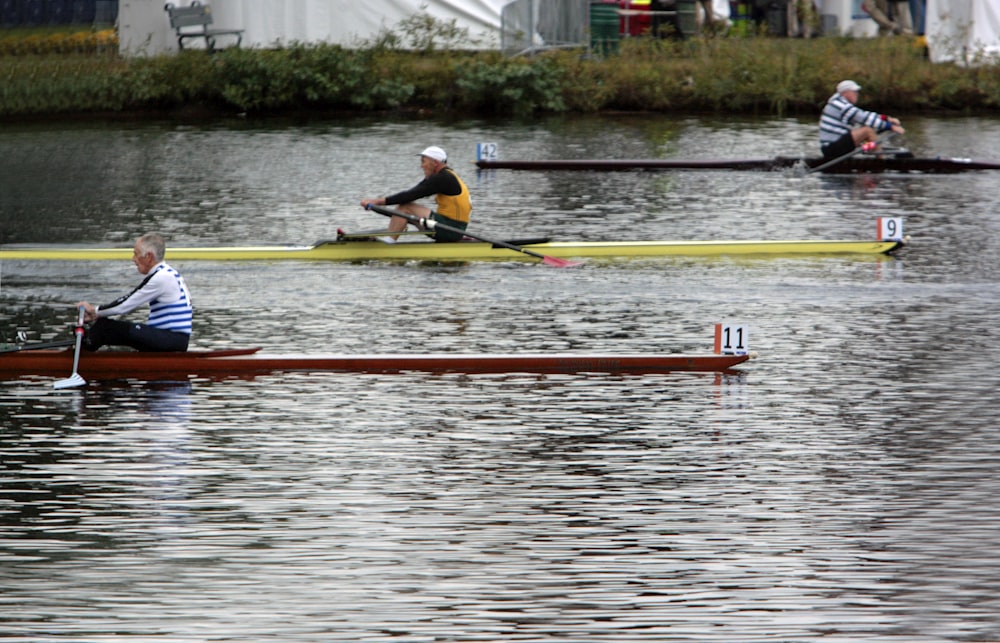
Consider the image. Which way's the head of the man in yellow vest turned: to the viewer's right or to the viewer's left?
to the viewer's left

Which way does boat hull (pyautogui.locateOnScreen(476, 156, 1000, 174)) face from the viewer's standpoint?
to the viewer's left

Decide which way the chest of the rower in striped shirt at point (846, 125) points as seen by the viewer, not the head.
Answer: to the viewer's right

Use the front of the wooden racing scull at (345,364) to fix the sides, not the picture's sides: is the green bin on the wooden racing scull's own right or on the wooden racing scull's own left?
on the wooden racing scull's own left

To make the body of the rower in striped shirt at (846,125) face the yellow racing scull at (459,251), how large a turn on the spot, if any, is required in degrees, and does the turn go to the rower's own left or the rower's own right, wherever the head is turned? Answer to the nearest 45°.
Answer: approximately 135° to the rower's own right

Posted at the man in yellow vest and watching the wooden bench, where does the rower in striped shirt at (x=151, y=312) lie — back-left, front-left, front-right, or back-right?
back-left

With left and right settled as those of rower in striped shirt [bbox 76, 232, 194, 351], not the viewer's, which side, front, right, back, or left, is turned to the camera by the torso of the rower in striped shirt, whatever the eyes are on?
left

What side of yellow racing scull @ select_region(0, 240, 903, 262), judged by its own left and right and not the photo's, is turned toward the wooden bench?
left

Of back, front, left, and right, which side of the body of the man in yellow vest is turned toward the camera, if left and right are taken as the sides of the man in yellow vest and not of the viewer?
left

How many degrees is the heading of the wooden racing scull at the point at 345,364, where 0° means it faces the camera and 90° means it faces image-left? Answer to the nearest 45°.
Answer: approximately 270°

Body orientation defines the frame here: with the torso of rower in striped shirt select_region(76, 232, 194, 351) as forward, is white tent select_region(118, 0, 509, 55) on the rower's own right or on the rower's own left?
on the rower's own right

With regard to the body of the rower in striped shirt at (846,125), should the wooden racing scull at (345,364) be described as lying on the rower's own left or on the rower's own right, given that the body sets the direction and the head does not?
on the rower's own right

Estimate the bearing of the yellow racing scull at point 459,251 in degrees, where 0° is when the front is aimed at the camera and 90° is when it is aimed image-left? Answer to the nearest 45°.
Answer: approximately 270°
